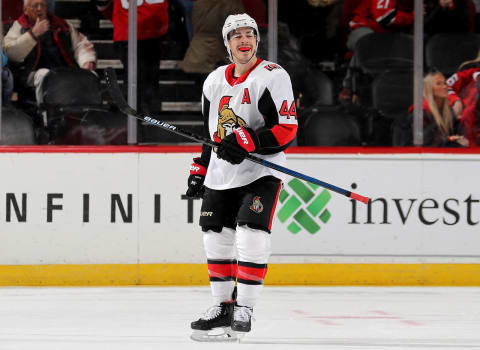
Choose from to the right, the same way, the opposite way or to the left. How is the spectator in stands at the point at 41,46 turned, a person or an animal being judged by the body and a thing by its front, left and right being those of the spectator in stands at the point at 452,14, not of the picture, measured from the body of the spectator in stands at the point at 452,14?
the same way

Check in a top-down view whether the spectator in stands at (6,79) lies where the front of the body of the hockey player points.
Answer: no

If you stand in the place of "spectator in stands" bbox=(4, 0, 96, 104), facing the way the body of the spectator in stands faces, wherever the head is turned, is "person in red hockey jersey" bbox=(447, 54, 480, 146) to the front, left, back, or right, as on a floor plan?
left

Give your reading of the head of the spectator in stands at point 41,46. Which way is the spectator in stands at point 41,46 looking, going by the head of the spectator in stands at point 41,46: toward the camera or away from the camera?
toward the camera

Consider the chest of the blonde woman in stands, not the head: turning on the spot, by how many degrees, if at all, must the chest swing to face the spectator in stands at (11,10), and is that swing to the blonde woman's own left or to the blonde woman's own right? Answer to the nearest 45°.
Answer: approximately 135° to the blonde woman's own right

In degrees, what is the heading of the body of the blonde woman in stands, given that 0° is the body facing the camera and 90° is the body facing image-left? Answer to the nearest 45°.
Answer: approximately 315°

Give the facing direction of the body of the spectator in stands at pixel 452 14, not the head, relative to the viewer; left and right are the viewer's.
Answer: facing the viewer

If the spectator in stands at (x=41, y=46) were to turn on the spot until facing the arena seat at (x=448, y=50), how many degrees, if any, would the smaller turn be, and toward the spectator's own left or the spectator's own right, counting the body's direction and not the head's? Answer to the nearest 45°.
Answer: approximately 90° to the spectator's own left

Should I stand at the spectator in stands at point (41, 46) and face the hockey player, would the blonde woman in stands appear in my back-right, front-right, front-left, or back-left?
front-left

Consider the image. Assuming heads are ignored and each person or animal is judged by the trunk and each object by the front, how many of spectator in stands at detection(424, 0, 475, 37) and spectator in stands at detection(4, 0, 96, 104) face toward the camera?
2

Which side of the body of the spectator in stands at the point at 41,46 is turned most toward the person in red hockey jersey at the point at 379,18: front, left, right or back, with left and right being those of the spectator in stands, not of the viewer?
left

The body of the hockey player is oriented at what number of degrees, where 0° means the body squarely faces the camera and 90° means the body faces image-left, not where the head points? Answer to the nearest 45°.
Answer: approximately 45°

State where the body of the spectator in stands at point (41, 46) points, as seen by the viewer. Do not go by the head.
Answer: toward the camera
